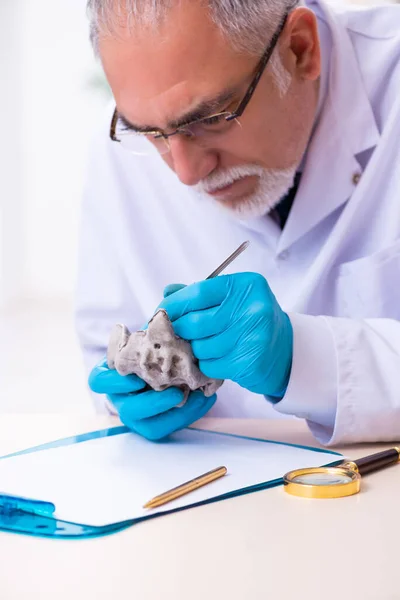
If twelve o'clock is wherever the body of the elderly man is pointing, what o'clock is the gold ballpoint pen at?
The gold ballpoint pen is roughly at 11 o'clock from the elderly man.

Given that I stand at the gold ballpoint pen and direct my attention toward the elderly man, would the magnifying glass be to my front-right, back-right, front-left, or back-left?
front-right

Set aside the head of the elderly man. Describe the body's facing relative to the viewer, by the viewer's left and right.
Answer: facing the viewer and to the left of the viewer

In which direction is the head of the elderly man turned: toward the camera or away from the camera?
toward the camera

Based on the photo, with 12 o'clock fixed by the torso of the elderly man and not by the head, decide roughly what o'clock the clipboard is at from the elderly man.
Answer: The clipboard is roughly at 11 o'clock from the elderly man.
